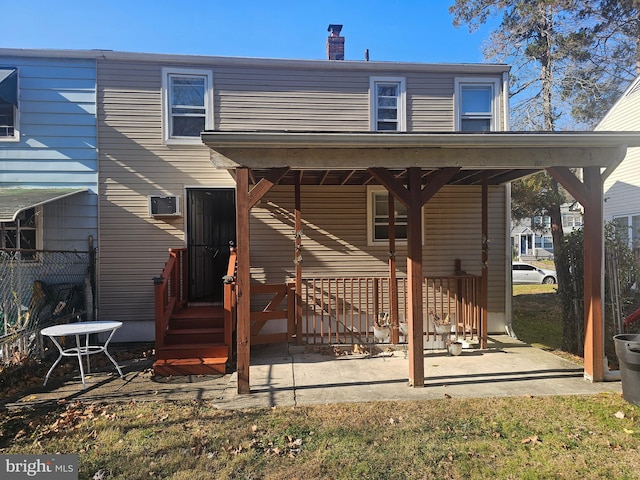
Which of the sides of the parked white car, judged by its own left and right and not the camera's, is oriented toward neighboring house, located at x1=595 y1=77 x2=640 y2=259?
right

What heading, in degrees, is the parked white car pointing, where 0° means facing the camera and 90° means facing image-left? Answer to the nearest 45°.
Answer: approximately 270°

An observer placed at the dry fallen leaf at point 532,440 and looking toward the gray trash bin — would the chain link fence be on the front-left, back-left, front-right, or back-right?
back-left

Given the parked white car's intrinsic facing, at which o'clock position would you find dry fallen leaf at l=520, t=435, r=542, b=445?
The dry fallen leaf is roughly at 3 o'clock from the parked white car.

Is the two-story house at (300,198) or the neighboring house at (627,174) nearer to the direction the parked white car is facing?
the neighboring house

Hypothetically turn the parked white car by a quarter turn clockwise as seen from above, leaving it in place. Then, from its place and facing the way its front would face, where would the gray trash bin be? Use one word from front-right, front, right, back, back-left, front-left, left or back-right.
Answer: front

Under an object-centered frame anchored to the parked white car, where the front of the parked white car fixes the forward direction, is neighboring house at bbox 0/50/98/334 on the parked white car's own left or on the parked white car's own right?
on the parked white car's own right
